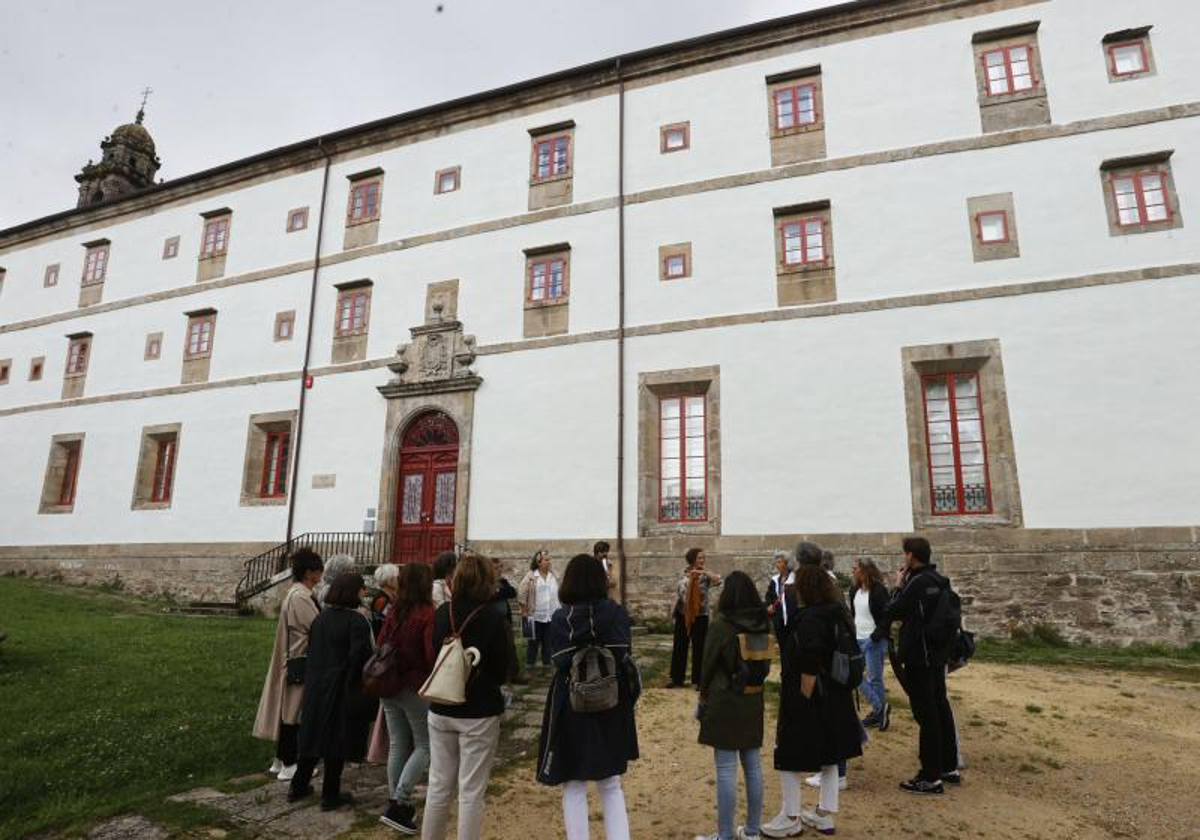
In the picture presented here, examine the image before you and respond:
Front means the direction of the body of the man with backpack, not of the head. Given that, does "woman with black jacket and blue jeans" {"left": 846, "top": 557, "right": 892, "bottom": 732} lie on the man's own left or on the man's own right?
on the man's own right

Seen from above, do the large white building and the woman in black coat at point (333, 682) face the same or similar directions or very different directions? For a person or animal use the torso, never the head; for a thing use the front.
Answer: very different directions

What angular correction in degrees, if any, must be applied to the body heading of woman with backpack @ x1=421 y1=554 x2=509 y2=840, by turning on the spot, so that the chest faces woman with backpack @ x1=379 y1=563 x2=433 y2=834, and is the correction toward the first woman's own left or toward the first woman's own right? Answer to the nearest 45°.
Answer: approximately 90° to the first woman's own left

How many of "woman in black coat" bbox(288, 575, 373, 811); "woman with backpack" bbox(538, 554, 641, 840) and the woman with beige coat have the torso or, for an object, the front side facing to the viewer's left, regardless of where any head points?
0

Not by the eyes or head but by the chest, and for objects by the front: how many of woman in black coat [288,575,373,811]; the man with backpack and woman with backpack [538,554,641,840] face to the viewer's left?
1

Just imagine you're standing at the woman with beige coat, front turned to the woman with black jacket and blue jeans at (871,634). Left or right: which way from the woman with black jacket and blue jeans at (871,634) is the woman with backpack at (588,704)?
right

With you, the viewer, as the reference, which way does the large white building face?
facing the viewer and to the left of the viewer

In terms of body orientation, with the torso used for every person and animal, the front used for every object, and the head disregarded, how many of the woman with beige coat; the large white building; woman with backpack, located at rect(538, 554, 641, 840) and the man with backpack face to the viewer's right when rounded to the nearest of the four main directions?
1

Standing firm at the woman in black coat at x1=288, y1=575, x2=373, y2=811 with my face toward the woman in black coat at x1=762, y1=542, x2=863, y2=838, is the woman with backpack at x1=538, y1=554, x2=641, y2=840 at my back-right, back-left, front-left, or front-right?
front-right

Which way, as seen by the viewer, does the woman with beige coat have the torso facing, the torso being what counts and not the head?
to the viewer's right

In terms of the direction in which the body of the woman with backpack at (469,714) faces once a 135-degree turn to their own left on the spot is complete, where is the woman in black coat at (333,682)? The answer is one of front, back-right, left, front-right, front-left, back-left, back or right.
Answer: front-right

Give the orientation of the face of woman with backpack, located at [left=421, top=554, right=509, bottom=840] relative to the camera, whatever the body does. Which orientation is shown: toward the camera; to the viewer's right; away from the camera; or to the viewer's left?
away from the camera

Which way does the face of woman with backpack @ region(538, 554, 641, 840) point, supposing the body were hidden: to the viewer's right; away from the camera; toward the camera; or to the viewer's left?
away from the camera

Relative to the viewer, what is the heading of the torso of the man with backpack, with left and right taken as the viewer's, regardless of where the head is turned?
facing to the left of the viewer

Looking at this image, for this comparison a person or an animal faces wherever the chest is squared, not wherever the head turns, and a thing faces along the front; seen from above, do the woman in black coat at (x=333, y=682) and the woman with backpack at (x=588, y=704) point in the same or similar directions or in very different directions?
same or similar directions

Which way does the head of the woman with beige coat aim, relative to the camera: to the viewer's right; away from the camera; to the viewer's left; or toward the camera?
to the viewer's right

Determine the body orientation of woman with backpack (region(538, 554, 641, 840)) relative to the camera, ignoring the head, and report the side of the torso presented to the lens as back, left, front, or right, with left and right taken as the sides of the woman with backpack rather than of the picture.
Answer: back
